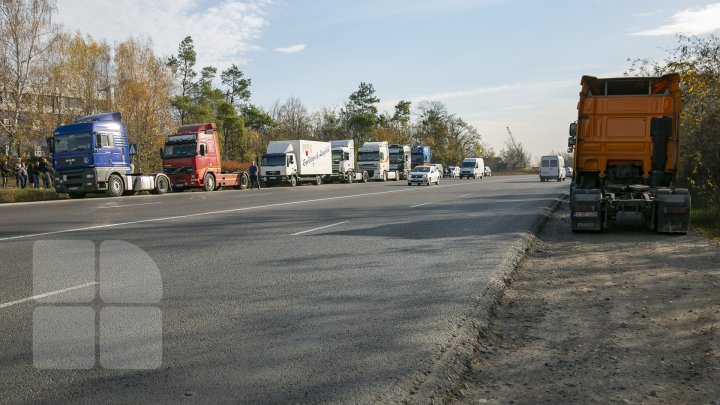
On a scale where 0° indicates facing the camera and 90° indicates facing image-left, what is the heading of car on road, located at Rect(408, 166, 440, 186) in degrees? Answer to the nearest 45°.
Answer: approximately 45°

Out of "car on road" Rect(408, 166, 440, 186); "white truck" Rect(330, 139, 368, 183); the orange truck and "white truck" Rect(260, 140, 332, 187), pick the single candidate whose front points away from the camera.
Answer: the orange truck

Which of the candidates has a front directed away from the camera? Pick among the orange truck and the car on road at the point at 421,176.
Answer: the orange truck

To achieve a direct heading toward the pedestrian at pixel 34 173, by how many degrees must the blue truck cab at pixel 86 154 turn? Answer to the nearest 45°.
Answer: approximately 135° to its right

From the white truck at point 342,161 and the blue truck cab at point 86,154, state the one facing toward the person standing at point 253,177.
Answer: the white truck

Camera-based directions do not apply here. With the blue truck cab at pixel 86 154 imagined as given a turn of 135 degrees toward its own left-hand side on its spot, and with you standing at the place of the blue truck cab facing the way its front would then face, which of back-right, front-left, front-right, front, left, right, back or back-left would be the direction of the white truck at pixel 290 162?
front-left

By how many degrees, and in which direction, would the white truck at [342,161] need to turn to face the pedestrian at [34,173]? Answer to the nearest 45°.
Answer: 0° — it already faces them

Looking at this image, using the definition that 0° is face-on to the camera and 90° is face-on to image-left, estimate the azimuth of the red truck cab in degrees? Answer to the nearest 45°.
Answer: approximately 45°

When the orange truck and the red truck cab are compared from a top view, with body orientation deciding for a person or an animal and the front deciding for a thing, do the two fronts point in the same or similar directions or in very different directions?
very different directions

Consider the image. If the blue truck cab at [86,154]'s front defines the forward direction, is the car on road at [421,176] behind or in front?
behind

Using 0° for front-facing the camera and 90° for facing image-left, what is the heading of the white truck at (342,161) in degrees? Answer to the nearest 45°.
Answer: approximately 45°

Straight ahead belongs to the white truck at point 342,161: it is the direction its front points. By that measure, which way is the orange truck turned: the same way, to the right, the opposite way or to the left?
the opposite way

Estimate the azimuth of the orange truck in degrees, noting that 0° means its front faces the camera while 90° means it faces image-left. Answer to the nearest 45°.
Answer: approximately 180°

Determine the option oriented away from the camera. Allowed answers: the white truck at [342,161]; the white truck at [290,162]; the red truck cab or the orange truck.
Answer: the orange truck

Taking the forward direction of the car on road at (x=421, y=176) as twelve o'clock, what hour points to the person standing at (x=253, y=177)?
The person standing is roughly at 1 o'clock from the car on road.
